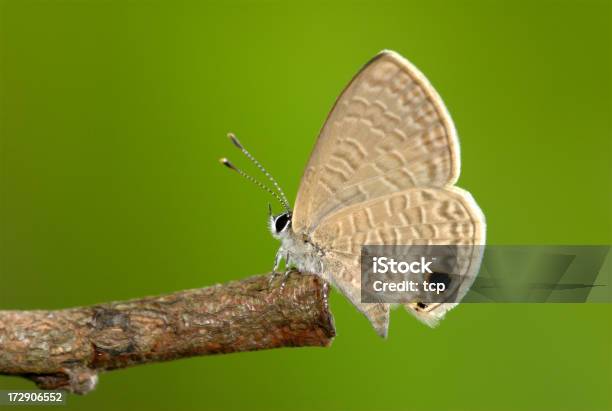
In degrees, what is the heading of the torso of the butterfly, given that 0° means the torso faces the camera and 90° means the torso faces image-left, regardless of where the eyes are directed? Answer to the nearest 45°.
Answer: approximately 90°
